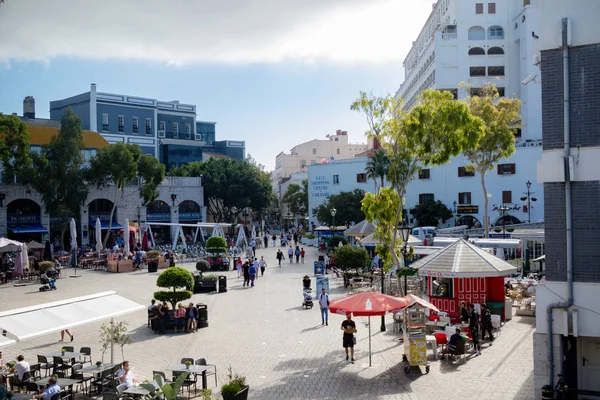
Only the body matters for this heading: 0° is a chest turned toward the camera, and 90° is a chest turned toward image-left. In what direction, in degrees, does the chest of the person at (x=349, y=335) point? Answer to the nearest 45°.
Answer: approximately 0°

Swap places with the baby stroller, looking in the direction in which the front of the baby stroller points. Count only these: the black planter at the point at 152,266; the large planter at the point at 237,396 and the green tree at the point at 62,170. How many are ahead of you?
1

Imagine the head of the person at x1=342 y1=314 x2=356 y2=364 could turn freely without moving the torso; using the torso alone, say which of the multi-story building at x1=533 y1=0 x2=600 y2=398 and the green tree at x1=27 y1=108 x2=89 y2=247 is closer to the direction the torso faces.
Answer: the multi-story building

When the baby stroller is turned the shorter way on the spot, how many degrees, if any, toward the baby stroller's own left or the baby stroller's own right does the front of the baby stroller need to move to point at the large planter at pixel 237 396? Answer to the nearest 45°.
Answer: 0° — it already faces it

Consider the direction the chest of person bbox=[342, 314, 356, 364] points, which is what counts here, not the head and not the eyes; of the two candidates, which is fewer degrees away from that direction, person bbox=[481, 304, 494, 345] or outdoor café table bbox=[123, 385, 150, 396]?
the outdoor café table

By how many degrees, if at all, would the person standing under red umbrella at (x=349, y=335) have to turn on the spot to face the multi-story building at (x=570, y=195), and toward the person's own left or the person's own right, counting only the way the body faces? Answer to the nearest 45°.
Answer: approximately 45° to the person's own left

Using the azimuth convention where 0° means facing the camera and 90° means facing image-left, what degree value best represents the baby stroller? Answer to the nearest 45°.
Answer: approximately 0°

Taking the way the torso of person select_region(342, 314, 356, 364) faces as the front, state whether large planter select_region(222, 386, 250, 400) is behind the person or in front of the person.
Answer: in front

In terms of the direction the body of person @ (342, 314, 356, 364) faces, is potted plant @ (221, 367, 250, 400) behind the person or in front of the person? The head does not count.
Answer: in front

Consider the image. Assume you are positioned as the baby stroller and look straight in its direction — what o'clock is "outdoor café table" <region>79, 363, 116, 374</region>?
The outdoor café table is roughly at 1 o'clock from the baby stroller.

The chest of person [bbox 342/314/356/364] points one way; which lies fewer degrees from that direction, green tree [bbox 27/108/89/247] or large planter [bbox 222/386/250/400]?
the large planter

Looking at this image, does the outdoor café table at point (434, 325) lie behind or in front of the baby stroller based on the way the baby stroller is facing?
in front

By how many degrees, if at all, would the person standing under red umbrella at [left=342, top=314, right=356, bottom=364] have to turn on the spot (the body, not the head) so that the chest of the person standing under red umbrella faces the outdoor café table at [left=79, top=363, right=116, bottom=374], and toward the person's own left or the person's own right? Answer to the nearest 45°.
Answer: approximately 90° to the person's own right

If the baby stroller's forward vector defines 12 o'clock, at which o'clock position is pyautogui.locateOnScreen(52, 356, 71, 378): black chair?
The black chair is roughly at 1 o'clock from the baby stroller.
